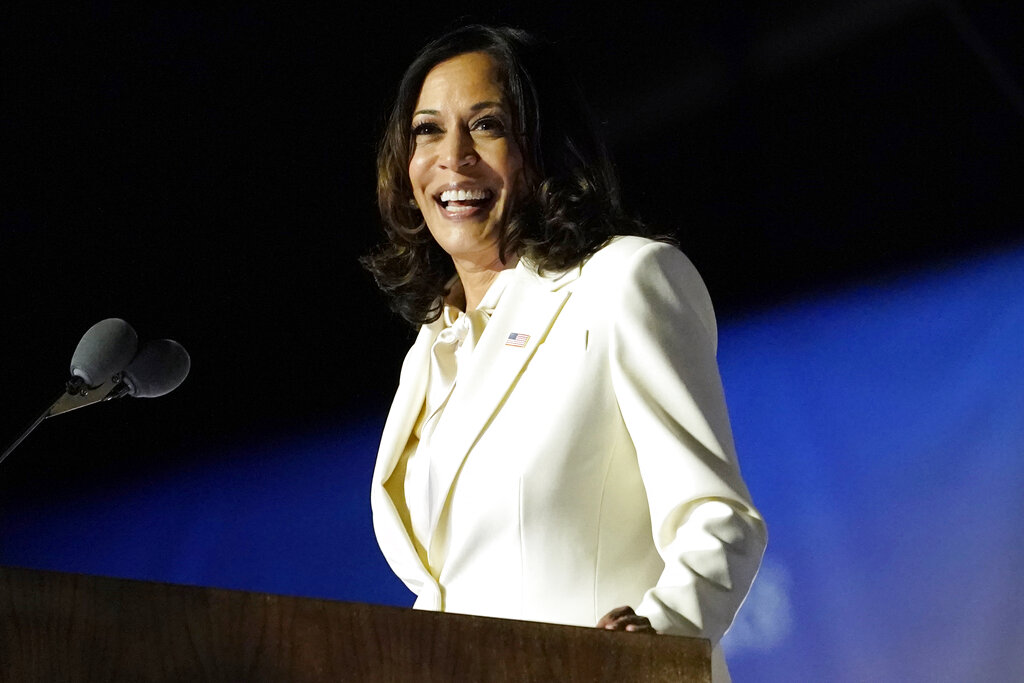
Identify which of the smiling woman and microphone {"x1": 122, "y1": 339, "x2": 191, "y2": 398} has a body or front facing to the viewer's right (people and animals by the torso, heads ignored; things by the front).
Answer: the microphone

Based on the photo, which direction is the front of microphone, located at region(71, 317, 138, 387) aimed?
to the viewer's right

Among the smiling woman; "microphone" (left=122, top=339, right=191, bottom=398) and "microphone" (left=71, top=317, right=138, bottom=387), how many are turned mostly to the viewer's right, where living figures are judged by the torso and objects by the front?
2

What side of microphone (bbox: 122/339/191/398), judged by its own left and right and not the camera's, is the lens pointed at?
right

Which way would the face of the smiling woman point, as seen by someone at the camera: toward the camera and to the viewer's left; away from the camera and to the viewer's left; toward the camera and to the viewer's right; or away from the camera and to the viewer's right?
toward the camera and to the viewer's left

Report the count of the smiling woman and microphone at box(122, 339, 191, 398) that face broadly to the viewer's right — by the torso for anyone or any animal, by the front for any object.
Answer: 1
